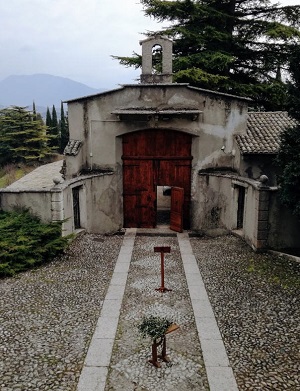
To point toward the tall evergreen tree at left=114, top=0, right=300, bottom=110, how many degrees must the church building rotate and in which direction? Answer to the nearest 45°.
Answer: approximately 135° to its left

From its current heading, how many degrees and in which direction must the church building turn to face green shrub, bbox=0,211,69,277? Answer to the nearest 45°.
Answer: approximately 45° to its right

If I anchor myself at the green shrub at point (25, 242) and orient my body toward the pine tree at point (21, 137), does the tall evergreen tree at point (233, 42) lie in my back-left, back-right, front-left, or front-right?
front-right

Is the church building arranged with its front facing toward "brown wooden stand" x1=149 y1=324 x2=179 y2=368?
yes

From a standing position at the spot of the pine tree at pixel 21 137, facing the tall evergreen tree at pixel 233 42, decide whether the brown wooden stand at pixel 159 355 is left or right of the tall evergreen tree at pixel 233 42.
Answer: right

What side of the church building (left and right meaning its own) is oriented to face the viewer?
front

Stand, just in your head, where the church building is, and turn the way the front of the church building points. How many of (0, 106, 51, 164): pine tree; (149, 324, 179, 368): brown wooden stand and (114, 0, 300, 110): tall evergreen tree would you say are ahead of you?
1

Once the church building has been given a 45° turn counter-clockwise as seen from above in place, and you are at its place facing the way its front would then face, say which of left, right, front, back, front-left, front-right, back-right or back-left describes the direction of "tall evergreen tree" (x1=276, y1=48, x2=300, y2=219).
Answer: front

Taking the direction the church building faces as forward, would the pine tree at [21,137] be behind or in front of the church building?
behind

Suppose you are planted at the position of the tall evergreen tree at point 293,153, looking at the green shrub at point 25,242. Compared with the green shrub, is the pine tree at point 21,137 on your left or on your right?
right
